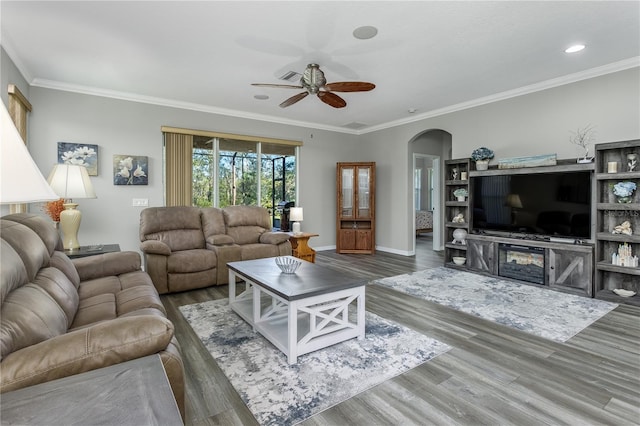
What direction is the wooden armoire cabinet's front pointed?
toward the camera

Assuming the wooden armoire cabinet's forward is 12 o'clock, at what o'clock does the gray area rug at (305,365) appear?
The gray area rug is roughly at 12 o'clock from the wooden armoire cabinet.

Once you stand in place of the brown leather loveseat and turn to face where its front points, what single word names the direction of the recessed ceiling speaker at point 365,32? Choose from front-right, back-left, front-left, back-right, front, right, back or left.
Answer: front

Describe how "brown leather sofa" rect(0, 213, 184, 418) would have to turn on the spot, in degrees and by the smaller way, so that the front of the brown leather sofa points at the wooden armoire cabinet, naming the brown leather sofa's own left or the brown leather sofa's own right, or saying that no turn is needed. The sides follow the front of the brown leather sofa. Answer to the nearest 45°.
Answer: approximately 45° to the brown leather sofa's own left

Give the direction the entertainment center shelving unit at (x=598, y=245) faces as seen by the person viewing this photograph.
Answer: facing the viewer and to the left of the viewer

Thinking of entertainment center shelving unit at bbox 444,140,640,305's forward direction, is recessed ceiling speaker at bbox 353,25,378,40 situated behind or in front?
in front

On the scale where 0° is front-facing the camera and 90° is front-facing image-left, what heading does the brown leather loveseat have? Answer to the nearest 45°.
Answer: approximately 315°

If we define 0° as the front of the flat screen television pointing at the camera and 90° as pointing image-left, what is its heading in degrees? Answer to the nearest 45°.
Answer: approximately 45°

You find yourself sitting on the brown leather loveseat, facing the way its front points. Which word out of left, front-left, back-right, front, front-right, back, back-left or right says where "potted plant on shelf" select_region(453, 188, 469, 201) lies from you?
front-left

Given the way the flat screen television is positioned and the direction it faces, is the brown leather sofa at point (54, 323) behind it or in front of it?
in front

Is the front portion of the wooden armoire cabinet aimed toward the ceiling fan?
yes

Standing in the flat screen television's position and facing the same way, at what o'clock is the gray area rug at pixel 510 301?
The gray area rug is roughly at 11 o'clock from the flat screen television.

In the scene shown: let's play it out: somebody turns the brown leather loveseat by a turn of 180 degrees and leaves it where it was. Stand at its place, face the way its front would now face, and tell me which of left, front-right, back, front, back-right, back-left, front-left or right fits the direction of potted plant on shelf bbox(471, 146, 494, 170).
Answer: back-right

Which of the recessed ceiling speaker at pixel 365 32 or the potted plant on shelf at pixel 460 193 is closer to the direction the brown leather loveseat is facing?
the recessed ceiling speaker

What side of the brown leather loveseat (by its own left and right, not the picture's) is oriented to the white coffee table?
front

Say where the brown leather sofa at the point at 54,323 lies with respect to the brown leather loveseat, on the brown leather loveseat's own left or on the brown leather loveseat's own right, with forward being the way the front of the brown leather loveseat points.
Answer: on the brown leather loveseat's own right

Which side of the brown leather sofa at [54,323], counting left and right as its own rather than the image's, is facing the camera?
right

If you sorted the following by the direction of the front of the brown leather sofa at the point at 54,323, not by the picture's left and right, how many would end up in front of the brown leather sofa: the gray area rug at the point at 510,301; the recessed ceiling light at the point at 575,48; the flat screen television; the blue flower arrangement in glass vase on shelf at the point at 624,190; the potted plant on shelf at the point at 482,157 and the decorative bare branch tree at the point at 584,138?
6
